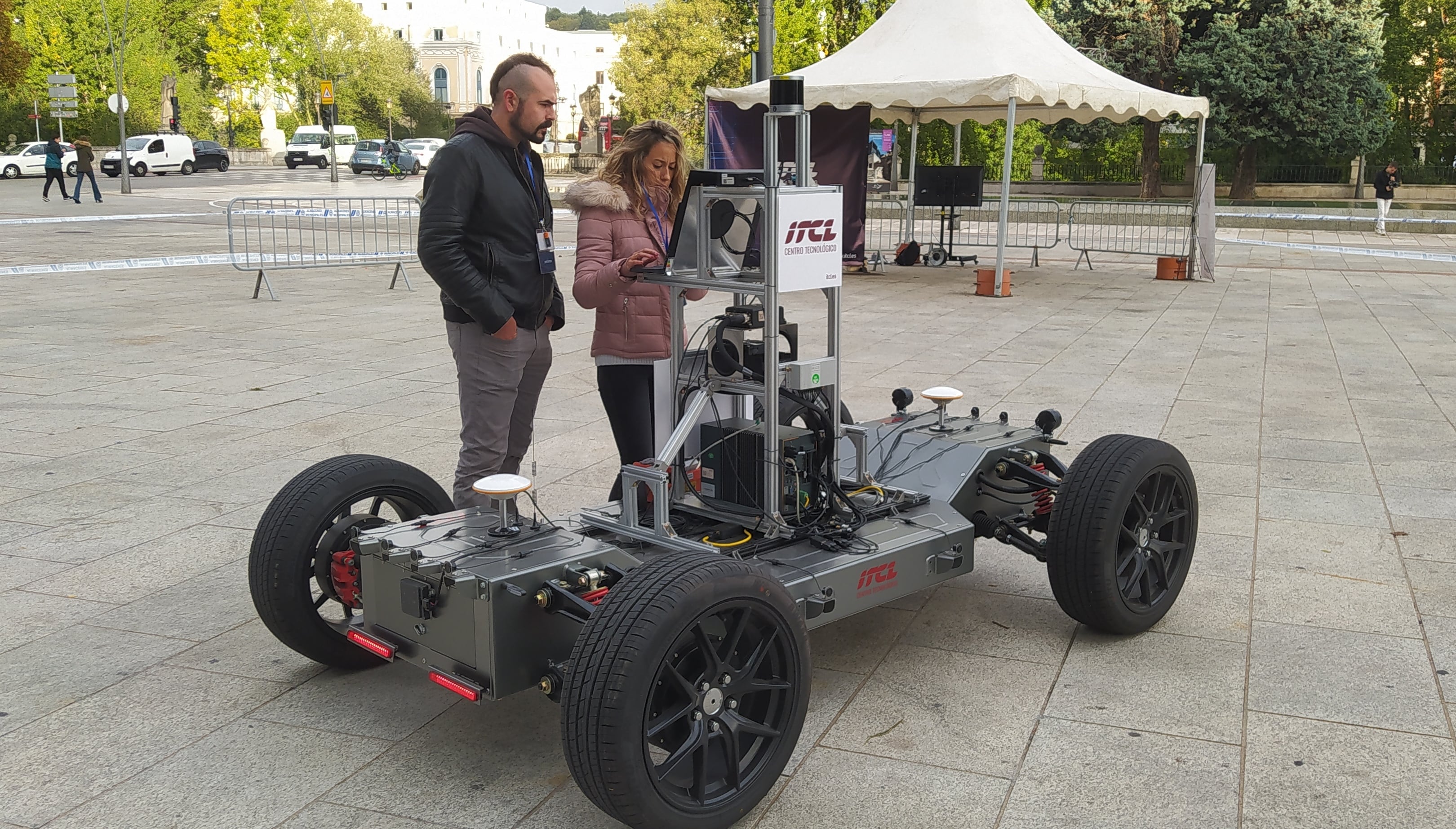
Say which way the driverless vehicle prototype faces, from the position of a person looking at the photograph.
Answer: facing away from the viewer and to the right of the viewer

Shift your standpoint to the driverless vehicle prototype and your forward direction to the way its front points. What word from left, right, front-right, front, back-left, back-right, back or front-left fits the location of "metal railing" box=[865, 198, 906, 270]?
front-left

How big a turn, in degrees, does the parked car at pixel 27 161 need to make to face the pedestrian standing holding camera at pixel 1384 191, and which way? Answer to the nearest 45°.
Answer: approximately 135° to its left

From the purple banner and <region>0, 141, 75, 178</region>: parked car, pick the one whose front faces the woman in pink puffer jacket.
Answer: the purple banner

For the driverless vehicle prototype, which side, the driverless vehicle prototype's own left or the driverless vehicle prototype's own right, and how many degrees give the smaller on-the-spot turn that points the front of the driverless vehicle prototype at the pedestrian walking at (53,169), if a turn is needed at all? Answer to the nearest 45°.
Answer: approximately 90° to the driverless vehicle prototype's own left

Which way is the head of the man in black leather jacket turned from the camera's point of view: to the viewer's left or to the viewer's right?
to the viewer's right

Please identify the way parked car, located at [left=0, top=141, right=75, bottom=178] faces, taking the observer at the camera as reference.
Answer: facing to the left of the viewer

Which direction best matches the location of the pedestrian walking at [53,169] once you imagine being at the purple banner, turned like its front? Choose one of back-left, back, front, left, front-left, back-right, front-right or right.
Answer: back-right
